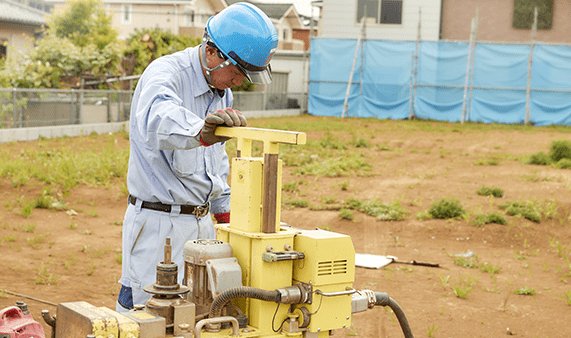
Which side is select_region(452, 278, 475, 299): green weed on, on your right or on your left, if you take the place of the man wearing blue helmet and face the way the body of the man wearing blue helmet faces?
on your left

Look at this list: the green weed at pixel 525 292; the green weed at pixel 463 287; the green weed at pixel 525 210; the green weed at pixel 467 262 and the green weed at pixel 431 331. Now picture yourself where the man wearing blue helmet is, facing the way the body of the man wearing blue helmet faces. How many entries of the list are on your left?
5

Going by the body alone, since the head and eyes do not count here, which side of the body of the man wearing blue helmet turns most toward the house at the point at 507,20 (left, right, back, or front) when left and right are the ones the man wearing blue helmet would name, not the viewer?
left

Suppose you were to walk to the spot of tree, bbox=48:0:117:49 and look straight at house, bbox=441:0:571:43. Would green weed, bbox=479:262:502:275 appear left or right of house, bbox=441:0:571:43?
right

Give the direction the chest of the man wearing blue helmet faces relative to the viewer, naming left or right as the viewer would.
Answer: facing the viewer and to the right of the viewer

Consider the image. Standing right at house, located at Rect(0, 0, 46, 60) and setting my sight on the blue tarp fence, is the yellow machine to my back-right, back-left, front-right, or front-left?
front-right

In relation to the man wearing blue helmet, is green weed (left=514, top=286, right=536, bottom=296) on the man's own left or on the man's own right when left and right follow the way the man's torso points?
on the man's own left

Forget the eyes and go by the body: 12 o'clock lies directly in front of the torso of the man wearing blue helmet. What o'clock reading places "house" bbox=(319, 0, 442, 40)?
The house is roughly at 8 o'clock from the man wearing blue helmet.

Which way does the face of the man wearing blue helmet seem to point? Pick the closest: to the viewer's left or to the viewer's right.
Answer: to the viewer's right

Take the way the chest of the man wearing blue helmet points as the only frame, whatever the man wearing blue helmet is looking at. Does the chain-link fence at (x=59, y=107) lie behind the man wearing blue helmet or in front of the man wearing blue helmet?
behind

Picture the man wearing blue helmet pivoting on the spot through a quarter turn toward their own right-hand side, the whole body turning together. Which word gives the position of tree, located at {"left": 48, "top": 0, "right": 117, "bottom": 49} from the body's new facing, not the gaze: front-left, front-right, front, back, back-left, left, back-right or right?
back-right

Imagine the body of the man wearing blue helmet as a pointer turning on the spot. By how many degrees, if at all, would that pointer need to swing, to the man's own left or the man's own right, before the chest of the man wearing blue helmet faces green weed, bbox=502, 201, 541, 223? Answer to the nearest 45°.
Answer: approximately 90° to the man's own left
